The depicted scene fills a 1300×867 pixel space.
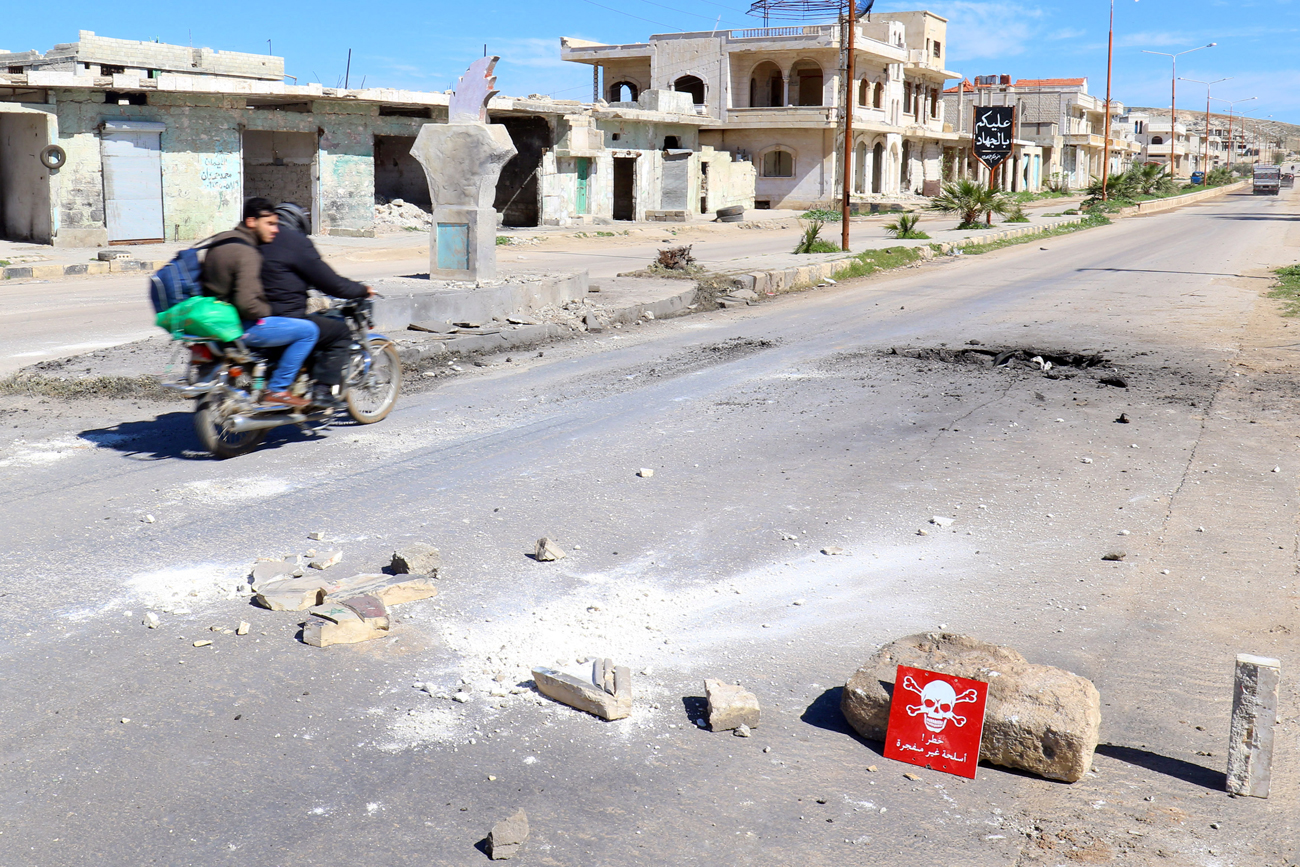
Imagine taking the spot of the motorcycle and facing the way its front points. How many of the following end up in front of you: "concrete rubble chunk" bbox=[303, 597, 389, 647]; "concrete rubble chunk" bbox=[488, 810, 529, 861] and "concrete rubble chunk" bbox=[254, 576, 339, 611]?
0

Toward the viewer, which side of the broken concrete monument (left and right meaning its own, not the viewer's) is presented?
front

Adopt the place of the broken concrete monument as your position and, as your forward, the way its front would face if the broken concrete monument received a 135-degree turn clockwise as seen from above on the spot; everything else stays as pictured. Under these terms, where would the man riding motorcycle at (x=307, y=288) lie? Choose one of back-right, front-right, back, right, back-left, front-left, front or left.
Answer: back-left

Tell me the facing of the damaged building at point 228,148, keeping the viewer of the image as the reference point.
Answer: facing the viewer and to the right of the viewer

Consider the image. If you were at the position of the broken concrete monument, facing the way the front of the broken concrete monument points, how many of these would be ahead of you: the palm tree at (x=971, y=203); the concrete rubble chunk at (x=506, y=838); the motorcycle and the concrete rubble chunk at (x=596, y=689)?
3

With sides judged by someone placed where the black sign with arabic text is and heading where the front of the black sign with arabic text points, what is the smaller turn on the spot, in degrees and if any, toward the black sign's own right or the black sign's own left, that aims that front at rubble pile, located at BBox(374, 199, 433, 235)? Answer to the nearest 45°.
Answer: approximately 45° to the black sign's own right

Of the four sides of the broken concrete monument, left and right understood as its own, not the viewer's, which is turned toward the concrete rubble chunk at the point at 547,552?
front

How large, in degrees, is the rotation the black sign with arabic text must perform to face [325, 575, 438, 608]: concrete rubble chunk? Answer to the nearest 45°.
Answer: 0° — it already faces it

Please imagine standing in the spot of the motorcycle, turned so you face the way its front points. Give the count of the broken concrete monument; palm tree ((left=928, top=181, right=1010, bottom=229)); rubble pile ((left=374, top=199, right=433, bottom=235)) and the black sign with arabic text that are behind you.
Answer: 0

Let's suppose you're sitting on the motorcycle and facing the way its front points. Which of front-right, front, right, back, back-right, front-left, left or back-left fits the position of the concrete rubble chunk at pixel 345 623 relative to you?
back-right

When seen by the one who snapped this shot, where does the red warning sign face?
facing the viewer

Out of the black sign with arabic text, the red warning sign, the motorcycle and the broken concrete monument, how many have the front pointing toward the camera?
3

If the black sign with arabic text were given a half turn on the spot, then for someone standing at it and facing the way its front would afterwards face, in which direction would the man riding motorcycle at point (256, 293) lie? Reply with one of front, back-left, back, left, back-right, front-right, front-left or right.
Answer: back

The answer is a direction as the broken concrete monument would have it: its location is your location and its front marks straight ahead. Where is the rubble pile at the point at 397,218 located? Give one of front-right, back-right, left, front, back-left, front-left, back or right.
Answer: back

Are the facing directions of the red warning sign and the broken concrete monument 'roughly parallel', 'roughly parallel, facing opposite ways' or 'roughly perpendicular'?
roughly parallel

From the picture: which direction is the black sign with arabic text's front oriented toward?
toward the camera

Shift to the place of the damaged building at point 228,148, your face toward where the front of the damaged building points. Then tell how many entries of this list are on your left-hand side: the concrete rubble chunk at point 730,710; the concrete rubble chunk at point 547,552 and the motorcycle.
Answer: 0

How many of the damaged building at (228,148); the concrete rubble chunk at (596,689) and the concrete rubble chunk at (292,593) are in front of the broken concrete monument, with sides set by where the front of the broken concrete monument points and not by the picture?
2

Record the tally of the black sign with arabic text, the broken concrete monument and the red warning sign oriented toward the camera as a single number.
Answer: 3
